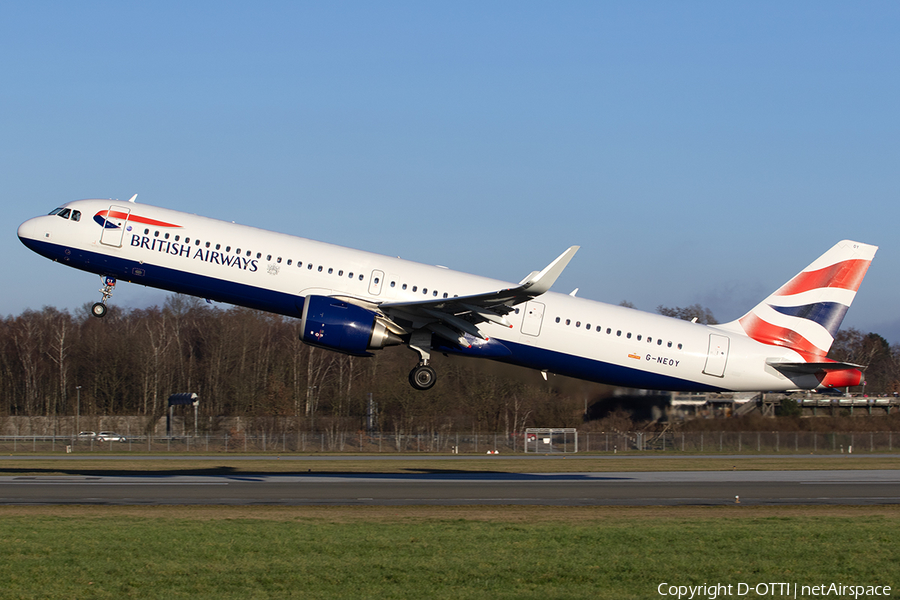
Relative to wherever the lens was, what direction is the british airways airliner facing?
facing to the left of the viewer
